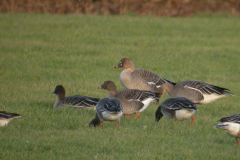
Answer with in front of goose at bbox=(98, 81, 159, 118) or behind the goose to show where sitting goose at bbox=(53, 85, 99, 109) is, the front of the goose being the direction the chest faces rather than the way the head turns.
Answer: in front

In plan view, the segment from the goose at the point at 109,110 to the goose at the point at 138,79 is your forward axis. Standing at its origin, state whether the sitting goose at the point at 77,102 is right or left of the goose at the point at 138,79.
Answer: left

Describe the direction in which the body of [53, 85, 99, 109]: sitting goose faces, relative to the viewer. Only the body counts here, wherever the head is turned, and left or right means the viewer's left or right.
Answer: facing to the left of the viewer

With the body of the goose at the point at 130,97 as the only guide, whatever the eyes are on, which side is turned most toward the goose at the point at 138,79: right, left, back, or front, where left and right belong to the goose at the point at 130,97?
right

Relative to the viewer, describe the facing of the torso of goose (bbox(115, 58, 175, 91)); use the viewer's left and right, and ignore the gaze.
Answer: facing to the left of the viewer

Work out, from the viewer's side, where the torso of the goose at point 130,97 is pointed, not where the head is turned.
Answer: to the viewer's left

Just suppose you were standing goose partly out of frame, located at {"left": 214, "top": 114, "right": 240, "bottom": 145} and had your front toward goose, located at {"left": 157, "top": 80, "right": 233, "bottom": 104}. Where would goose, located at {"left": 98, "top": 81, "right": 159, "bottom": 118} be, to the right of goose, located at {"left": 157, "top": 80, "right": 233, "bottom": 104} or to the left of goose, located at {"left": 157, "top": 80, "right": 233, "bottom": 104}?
left

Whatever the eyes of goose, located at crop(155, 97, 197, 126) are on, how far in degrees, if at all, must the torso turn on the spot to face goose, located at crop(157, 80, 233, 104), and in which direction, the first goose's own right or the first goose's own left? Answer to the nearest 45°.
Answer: approximately 90° to the first goose's own right

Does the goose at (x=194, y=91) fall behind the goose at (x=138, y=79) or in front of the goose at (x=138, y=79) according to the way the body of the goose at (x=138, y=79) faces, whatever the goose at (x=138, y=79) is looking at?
behind

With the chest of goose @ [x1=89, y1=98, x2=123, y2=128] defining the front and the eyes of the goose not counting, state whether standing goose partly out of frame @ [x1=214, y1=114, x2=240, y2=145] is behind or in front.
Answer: behind

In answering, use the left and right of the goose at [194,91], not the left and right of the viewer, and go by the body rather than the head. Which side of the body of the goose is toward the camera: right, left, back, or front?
left

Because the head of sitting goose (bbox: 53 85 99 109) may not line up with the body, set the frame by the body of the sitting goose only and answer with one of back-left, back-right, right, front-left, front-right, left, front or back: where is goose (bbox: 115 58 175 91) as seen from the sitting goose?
back-right

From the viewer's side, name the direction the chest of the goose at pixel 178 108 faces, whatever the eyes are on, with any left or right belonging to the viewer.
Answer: facing to the left of the viewer
